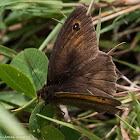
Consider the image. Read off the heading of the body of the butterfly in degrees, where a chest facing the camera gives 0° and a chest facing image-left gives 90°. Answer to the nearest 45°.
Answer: approximately 90°
